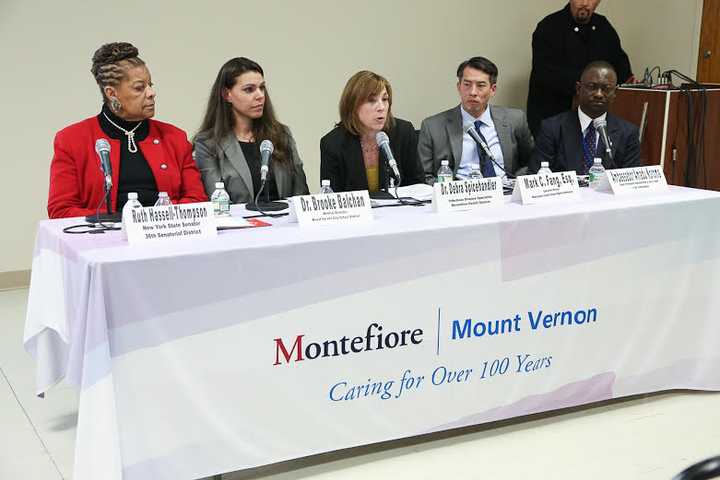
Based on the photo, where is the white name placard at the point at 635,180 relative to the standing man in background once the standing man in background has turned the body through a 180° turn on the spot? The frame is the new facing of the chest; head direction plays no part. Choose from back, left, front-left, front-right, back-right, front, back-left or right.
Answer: back

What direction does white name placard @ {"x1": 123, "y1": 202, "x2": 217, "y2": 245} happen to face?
toward the camera

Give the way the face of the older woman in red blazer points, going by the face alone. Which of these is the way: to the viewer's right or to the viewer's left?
to the viewer's right

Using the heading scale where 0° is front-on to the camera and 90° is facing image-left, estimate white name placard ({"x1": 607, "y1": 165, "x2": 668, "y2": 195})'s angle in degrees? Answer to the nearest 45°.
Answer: approximately 0°

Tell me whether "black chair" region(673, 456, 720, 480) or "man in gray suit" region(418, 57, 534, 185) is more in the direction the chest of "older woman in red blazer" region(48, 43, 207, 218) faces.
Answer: the black chair

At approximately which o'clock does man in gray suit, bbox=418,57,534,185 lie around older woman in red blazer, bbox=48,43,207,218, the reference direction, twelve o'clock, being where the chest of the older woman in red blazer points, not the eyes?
The man in gray suit is roughly at 10 o'clock from the older woman in red blazer.

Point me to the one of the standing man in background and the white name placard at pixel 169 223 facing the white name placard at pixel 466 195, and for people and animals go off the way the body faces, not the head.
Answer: the standing man in background

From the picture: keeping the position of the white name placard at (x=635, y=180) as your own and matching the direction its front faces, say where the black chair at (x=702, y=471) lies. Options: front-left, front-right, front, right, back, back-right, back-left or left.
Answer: front

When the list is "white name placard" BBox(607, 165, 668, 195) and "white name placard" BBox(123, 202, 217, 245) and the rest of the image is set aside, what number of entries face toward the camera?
2

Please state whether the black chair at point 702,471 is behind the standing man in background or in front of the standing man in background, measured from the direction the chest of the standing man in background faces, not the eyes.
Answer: in front

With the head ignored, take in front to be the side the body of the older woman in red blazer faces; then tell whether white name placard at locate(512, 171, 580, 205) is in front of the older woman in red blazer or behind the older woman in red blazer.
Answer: in front

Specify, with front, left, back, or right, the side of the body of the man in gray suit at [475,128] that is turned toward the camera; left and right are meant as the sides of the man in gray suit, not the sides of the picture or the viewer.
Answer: front

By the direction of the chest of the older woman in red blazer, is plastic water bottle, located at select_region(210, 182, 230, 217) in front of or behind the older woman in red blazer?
in front

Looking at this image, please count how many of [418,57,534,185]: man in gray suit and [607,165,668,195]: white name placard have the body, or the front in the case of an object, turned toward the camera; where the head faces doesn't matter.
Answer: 2
